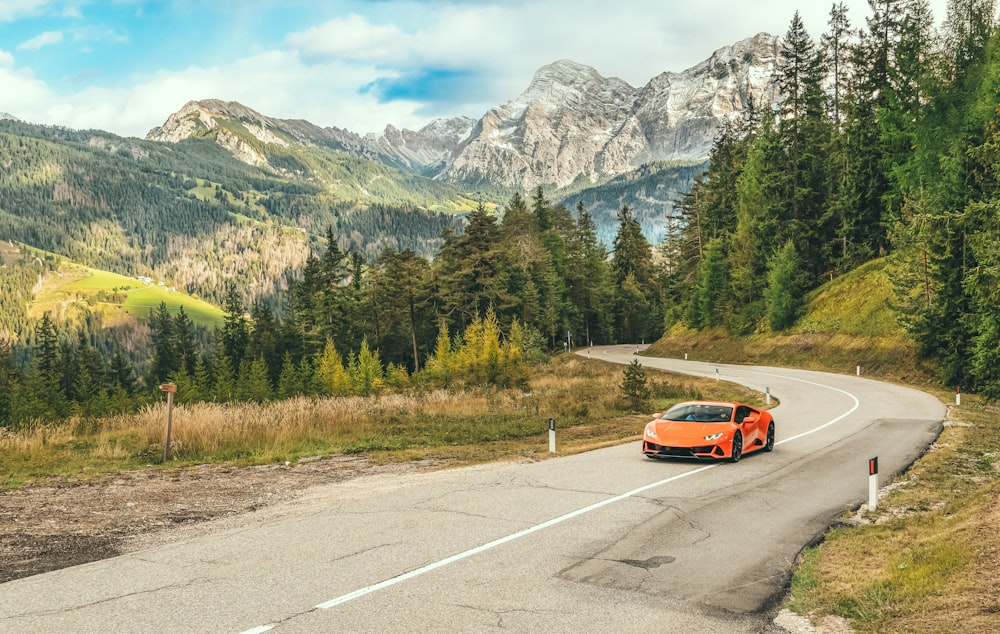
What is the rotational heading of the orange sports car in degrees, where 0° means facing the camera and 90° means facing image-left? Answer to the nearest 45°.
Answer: approximately 45°

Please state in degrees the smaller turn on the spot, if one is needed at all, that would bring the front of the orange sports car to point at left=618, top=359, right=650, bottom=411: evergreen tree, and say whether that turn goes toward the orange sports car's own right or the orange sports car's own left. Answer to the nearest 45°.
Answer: approximately 135° to the orange sports car's own right
